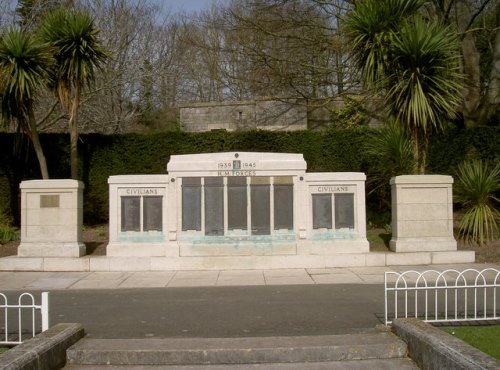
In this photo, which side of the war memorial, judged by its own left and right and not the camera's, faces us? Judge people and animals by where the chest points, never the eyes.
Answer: front

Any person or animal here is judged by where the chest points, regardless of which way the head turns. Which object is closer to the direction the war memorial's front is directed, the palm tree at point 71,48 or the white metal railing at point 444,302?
the white metal railing

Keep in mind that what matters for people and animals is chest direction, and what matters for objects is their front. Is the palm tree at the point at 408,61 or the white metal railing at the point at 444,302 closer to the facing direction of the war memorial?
the white metal railing

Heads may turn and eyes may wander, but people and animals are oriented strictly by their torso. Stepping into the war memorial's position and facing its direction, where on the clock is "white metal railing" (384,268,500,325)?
The white metal railing is roughly at 11 o'clock from the war memorial.

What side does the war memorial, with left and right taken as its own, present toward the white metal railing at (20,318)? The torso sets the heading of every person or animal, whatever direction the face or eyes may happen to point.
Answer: front

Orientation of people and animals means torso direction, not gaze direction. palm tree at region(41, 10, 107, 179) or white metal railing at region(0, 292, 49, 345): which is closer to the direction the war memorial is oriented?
the white metal railing

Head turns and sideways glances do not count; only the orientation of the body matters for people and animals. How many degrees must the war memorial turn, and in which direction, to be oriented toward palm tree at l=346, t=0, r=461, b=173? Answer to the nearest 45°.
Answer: approximately 90° to its left

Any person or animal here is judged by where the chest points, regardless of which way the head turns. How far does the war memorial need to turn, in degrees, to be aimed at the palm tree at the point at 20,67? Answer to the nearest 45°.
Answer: approximately 90° to its right

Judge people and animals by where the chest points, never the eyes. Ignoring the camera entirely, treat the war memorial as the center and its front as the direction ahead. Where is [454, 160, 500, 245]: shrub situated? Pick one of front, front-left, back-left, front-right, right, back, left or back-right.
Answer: left

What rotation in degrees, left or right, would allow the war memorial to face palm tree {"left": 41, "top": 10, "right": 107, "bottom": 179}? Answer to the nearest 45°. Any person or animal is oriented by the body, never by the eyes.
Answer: approximately 135° to its right
